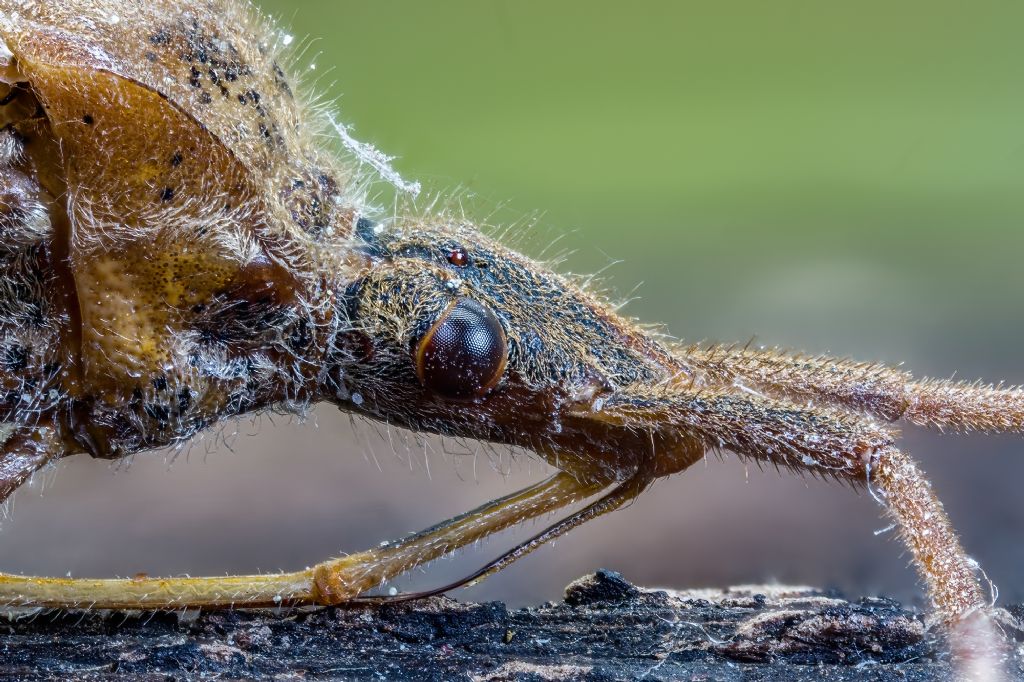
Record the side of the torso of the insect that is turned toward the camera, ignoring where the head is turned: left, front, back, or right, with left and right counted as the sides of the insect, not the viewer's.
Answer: right
